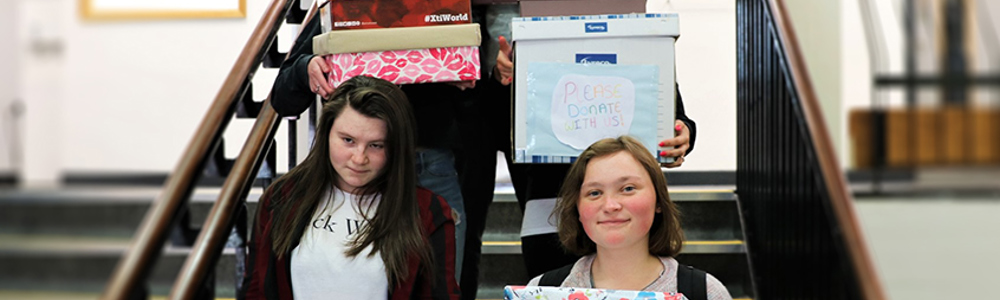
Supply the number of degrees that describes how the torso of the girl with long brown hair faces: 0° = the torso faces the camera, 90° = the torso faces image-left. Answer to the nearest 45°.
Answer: approximately 0°

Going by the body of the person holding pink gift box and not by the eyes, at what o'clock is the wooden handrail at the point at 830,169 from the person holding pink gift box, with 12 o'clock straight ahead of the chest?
The wooden handrail is roughly at 10 o'clock from the person holding pink gift box.

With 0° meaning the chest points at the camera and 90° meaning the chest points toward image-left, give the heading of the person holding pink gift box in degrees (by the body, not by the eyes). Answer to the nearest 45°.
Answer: approximately 0°

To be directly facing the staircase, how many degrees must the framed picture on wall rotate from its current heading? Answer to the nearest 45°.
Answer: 0° — it already faces it

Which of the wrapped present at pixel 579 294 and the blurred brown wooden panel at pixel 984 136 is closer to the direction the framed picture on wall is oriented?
the wrapped present

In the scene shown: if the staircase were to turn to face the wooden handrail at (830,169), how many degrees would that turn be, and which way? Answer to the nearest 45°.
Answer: approximately 45° to its left
